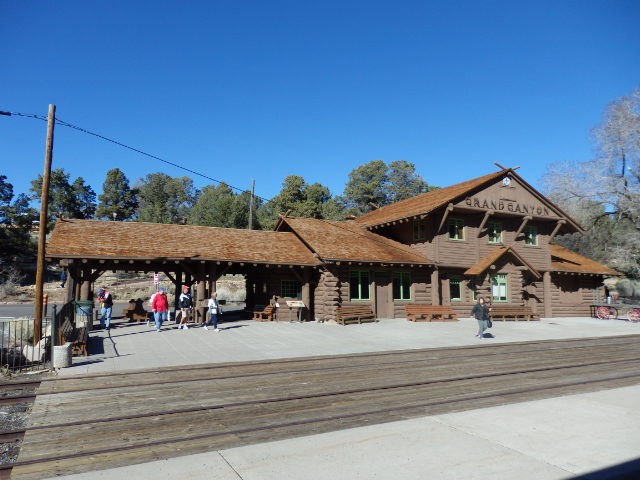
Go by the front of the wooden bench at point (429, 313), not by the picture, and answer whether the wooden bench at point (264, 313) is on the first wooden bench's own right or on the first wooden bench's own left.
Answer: on the first wooden bench's own right

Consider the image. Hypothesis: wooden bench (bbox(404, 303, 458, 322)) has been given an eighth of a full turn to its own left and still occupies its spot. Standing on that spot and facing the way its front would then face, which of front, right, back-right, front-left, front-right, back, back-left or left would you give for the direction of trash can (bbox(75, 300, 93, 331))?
right

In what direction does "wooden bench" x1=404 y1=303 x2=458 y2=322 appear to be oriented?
toward the camera

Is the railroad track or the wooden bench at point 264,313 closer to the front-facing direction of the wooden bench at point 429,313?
the railroad track

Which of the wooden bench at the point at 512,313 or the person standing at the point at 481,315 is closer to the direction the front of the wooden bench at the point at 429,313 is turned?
the person standing

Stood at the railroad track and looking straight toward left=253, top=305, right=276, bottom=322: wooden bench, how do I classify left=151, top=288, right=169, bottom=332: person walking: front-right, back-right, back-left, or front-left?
front-left

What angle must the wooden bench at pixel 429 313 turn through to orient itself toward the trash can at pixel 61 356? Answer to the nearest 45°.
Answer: approximately 45° to its right

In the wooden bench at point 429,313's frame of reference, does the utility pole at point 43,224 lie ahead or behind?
ahead

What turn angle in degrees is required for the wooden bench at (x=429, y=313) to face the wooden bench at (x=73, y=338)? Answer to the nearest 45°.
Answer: approximately 45° to its right

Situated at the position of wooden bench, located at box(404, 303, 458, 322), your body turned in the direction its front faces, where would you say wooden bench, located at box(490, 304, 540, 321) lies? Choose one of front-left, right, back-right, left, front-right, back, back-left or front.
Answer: back-left

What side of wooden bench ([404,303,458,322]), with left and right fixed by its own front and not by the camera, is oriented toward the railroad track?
front

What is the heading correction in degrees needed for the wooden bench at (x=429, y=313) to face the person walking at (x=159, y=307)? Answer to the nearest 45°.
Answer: approximately 45° to its right
